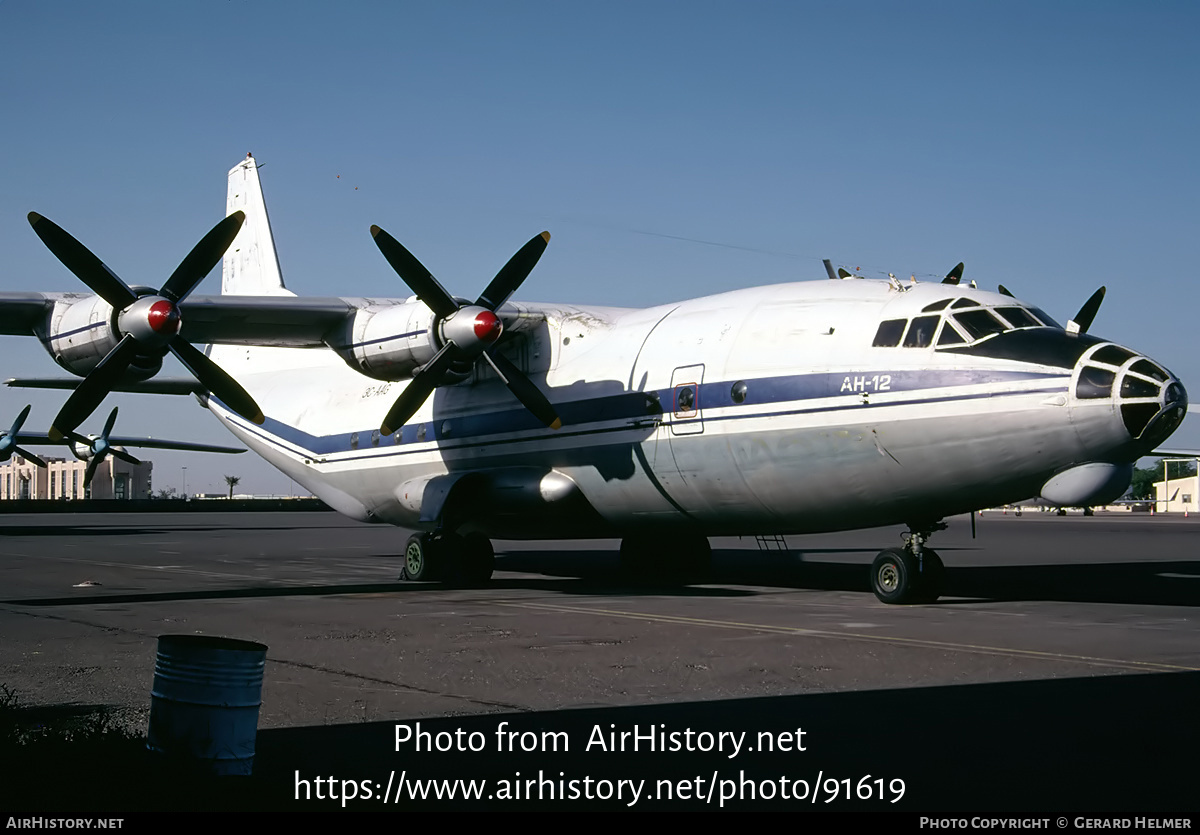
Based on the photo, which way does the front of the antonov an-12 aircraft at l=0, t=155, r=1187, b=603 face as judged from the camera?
facing the viewer and to the right of the viewer
